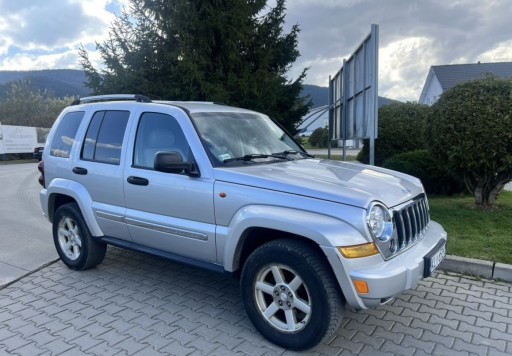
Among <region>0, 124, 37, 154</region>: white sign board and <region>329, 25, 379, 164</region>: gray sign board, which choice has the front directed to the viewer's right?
<region>329, 25, 379, 164</region>: gray sign board

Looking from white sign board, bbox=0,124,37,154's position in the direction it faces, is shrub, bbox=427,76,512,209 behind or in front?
in front

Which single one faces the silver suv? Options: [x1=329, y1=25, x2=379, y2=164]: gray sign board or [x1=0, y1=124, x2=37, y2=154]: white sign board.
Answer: [x1=0, y1=124, x2=37, y2=154]: white sign board

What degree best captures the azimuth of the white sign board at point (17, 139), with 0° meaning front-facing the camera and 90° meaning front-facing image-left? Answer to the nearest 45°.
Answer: approximately 0°

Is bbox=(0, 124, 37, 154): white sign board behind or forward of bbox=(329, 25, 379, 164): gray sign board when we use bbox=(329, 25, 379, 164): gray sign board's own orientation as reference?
behind

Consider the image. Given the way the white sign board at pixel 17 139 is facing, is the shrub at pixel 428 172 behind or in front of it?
in front

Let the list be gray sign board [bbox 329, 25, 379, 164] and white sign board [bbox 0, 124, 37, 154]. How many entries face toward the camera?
1

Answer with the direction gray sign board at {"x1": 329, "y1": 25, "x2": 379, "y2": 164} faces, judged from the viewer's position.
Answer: facing to the right of the viewer
